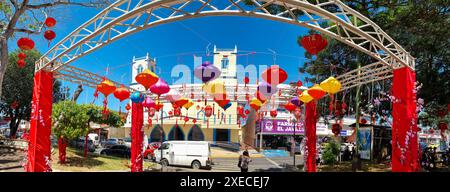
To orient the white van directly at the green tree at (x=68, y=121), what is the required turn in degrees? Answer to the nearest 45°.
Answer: approximately 45° to its left

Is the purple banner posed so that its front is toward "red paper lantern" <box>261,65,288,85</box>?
yes

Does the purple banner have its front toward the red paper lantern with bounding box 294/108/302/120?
yes

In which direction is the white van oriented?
to the viewer's left

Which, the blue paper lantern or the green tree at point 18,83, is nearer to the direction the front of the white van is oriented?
the green tree

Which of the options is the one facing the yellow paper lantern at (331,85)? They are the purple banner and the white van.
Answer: the purple banner

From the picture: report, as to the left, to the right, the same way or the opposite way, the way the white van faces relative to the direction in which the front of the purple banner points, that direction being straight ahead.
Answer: to the right

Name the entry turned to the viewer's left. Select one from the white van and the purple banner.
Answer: the white van

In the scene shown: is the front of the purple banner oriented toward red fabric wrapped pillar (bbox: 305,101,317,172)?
yes

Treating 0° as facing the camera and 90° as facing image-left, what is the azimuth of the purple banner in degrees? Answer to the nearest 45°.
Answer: approximately 0°

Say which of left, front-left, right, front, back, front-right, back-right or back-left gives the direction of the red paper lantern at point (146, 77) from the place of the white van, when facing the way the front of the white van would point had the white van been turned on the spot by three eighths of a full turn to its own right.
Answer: back-right

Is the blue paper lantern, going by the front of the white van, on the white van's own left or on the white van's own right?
on the white van's own left

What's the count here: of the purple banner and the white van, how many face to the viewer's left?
1

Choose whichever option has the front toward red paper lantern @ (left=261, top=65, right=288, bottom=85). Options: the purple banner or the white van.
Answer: the purple banner
